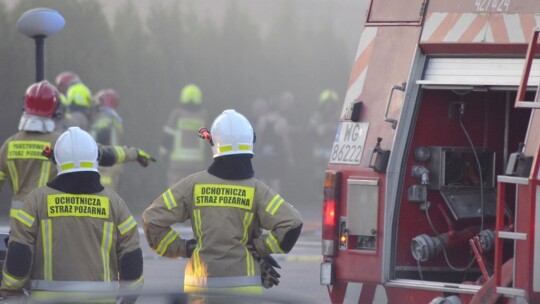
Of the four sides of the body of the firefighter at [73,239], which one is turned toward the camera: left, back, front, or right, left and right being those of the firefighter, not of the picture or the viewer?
back

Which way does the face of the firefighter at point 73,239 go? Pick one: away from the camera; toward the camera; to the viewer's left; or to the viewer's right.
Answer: away from the camera

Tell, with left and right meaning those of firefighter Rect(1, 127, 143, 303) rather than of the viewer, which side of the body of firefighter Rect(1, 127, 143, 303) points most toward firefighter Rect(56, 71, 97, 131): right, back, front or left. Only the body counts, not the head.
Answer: front

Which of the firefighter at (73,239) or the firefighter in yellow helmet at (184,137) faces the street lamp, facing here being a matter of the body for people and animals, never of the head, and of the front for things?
the firefighter

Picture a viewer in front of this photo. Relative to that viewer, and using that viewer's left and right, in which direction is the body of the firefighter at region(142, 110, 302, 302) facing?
facing away from the viewer

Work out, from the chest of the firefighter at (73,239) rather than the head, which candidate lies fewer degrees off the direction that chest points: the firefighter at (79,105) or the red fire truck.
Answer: the firefighter

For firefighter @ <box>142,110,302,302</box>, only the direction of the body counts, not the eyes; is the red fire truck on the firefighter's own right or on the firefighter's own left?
on the firefighter's own right

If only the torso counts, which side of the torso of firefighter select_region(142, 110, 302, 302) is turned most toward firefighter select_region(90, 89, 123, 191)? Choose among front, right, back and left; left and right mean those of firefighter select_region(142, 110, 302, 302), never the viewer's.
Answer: front

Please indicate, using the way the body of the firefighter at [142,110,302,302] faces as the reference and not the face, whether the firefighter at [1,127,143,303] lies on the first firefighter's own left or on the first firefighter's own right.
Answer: on the first firefighter's own left
